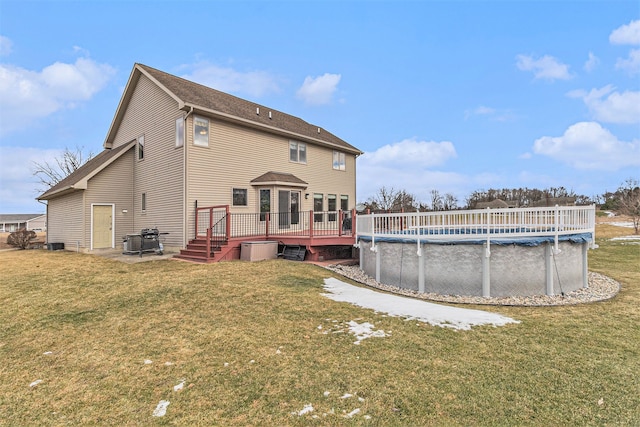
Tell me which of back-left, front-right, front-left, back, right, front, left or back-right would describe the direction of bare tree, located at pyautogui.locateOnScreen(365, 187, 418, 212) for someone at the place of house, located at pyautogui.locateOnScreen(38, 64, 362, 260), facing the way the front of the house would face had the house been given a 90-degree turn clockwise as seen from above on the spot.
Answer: front

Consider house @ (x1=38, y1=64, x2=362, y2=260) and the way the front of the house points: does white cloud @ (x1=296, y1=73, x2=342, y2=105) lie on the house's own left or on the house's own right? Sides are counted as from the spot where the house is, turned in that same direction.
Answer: on the house's own right

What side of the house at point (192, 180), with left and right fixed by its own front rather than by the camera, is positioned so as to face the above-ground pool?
back

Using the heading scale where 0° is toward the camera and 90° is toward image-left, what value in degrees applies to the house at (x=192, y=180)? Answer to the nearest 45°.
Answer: approximately 135°

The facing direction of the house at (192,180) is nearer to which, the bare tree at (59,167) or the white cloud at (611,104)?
the bare tree

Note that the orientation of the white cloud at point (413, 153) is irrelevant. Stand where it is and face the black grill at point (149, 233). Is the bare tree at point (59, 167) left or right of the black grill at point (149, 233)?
right

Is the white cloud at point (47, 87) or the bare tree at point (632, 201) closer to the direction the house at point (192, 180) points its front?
the white cloud

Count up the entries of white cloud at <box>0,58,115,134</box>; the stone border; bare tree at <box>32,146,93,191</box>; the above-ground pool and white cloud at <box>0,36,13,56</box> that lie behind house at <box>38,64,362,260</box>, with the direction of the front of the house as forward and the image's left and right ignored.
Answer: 2
